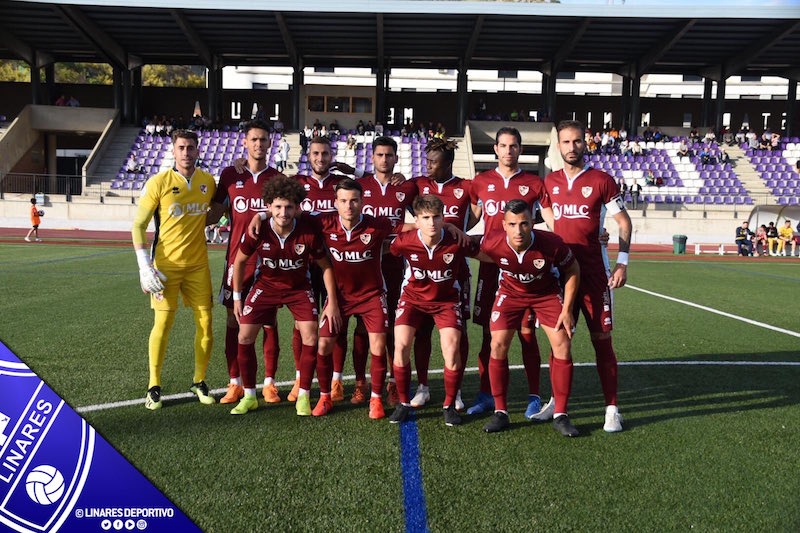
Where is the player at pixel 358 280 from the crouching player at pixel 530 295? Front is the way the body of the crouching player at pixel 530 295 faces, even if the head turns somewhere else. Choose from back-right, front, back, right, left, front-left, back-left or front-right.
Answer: right

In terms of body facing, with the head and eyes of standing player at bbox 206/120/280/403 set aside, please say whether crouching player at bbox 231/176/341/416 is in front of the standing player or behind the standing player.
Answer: in front

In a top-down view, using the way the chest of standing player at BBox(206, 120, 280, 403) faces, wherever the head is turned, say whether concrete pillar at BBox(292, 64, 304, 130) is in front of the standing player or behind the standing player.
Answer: behind

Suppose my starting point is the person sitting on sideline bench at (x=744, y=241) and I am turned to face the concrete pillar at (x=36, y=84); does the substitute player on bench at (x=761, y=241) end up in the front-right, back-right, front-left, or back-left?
back-right

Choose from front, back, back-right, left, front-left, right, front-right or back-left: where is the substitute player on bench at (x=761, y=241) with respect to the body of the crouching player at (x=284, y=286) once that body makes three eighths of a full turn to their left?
front

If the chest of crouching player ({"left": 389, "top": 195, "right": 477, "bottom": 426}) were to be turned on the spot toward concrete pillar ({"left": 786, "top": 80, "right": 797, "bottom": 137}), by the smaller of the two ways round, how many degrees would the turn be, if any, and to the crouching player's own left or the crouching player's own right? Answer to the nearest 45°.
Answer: approximately 135° to the crouching player's own left

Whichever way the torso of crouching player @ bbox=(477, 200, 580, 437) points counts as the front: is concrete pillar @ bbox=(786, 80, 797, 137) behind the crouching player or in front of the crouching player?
behind

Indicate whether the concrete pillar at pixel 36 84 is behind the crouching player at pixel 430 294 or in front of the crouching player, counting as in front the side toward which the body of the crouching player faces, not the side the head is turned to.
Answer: behind
